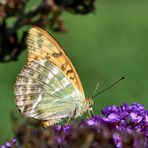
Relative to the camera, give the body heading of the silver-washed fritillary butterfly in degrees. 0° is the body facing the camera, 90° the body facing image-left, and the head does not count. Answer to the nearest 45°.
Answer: approximately 270°
